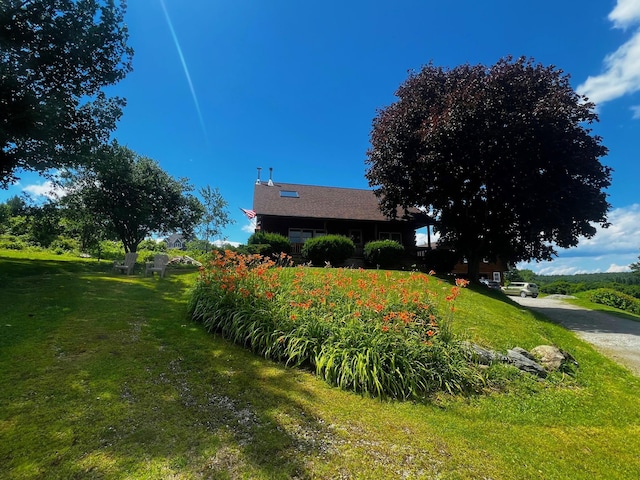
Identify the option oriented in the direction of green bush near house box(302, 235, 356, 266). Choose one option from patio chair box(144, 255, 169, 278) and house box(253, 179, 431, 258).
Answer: the house

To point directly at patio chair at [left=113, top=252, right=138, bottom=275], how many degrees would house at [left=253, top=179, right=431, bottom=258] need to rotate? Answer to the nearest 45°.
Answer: approximately 45° to its right

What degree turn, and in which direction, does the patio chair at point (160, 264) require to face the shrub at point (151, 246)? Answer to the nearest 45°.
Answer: approximately 135° to its right

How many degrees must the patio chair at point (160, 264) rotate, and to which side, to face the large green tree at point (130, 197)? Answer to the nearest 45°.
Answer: approximately 135° to its right

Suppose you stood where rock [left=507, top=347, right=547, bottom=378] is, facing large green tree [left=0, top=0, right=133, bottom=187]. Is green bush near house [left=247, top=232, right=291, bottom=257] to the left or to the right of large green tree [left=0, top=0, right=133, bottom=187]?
right

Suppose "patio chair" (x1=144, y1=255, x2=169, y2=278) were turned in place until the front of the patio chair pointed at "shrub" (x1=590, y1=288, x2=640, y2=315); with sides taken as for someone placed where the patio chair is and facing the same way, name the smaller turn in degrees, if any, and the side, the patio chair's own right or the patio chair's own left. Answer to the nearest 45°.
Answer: approximately 135° to the patio chair's own left

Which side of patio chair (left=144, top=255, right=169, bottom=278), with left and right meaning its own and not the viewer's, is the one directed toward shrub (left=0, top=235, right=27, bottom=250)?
right

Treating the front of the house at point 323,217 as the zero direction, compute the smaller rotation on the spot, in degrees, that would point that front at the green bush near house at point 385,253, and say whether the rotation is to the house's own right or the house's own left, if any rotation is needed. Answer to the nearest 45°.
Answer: approximately 45° to the house's own left

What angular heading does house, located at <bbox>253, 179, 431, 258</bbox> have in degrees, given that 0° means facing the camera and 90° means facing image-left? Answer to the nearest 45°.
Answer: approximately 0°

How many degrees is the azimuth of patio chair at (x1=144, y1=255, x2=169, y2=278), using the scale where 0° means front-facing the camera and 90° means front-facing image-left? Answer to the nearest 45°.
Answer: approximately 45°

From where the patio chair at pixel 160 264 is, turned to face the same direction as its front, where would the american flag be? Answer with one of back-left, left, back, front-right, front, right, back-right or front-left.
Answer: back

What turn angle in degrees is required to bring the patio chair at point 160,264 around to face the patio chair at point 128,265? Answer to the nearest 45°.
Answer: approximately 90° to its right

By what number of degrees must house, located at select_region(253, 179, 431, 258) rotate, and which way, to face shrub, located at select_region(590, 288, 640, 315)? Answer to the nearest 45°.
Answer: approximately 90° to its left
